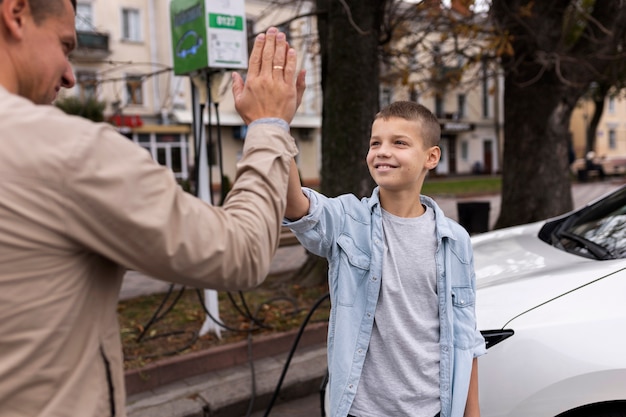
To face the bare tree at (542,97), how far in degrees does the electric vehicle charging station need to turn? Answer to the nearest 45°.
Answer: approximately 90° to its left

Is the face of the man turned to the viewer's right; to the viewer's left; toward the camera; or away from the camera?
to the viewer's right

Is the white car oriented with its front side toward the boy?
yes

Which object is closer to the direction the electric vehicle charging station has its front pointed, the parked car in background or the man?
the man

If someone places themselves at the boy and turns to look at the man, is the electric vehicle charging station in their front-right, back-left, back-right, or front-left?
back-right

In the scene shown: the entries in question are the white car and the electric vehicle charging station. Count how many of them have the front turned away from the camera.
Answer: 0

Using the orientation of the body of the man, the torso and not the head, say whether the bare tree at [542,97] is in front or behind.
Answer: in front

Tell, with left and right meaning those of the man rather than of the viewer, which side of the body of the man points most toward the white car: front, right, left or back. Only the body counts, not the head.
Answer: front

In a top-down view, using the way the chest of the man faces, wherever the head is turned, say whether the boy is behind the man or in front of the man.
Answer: in front

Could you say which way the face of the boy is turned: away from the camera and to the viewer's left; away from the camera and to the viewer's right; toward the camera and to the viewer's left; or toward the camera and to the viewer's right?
toward the camera and to the viewer's left

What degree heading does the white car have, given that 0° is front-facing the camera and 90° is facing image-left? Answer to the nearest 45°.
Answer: approximately 45°

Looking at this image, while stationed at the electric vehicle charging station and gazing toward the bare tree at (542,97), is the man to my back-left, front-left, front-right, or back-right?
back-right

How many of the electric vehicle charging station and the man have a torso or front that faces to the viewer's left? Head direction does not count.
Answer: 0

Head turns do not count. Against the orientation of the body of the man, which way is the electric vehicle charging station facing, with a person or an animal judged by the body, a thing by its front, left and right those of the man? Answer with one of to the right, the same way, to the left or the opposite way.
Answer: to the right

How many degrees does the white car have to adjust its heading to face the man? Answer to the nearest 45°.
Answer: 0° — it already faces them

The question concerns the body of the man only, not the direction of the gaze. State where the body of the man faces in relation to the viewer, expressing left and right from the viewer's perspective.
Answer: facing away from the viewer and to the right of the viewer

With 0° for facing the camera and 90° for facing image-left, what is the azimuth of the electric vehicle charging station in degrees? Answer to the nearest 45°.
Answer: approximately 315°
